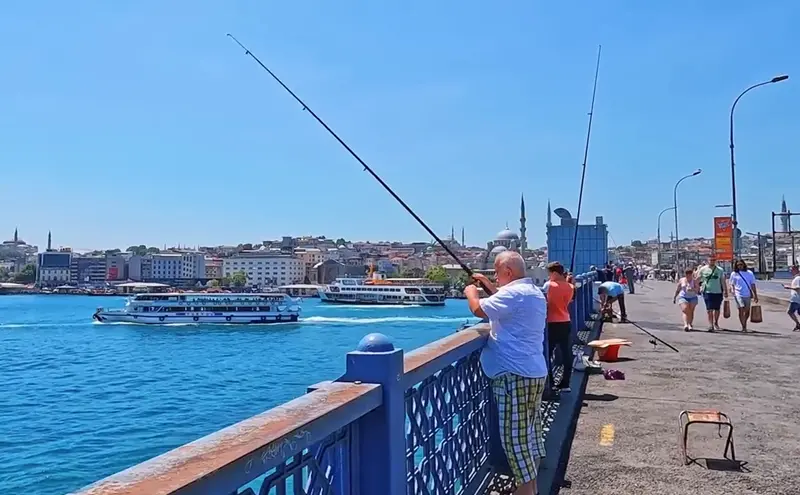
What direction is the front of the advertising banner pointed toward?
toward the camera

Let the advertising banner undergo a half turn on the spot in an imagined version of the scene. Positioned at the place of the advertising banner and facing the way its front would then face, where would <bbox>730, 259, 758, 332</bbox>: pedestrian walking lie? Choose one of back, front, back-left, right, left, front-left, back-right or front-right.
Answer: back

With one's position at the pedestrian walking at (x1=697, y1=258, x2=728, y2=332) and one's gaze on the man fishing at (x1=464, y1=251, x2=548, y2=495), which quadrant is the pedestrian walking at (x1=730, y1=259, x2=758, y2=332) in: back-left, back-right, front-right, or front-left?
back-left

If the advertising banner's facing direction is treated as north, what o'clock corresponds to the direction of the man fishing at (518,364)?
The man fishing is roughly at 12 o'clock from the advertising banner.

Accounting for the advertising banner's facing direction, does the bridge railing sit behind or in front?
in front

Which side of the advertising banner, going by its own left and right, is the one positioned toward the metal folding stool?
front

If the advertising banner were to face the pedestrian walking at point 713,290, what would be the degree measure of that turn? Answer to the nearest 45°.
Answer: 0° — it already faces them

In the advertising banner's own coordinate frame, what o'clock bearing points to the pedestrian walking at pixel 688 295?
The pedestrian walking is roughly at 12 o'clock from the advertising banner.

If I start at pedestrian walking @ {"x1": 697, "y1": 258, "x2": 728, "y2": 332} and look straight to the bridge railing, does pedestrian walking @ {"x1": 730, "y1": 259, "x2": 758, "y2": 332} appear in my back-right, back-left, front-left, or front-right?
back-left
